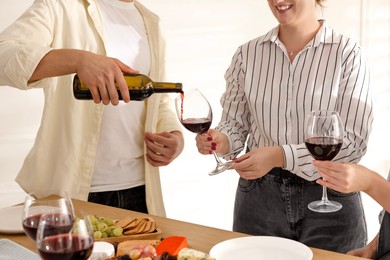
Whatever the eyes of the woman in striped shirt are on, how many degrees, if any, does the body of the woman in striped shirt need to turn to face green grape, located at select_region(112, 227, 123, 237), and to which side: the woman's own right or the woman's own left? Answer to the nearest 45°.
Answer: approximately 45° to the woman's own right

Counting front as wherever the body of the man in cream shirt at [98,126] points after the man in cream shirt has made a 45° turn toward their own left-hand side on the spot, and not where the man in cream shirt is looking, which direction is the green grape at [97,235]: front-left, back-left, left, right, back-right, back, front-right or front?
right

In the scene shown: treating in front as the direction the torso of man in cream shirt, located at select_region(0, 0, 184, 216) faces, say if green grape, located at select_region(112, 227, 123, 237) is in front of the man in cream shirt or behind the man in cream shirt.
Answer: in front

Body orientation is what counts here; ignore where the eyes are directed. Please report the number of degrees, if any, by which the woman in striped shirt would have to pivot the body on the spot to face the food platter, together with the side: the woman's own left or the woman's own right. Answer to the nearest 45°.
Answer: approximately 45° to the woman's own right

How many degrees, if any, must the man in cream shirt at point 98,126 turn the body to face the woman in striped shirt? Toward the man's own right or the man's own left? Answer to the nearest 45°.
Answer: approximately 45° to the man's own left

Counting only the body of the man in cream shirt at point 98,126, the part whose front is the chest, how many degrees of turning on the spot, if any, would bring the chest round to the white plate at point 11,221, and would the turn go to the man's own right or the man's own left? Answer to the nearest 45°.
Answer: approximately 90° to the man's own right

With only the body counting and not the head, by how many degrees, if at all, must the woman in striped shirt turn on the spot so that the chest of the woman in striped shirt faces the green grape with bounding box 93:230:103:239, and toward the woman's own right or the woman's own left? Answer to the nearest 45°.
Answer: approximately 45° to the woman's own right

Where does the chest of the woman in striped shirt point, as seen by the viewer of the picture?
toward the camera

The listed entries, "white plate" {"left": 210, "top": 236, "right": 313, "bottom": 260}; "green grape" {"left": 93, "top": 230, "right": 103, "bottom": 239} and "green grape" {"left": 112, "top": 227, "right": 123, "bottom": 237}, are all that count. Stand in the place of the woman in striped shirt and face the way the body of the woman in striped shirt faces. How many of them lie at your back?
0

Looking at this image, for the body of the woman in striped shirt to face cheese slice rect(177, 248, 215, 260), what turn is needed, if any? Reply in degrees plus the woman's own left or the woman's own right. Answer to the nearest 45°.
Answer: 0° — they already face it

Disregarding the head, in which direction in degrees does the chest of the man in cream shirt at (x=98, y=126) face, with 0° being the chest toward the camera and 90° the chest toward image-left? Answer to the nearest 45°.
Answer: approximately 315°

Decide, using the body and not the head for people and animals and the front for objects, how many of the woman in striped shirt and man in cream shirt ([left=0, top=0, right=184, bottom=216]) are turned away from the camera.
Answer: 0
